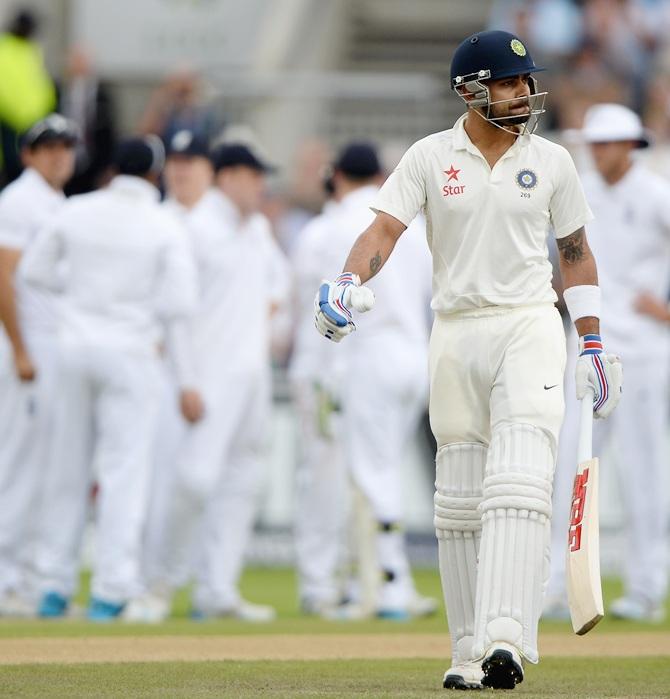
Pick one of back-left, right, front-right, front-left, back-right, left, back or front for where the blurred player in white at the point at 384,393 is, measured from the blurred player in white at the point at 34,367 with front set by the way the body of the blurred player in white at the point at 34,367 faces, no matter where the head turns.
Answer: front-left

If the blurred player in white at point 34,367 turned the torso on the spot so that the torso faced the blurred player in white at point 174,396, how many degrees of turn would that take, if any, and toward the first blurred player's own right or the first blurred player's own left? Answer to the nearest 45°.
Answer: approximately 45° to the first blurred player's own left

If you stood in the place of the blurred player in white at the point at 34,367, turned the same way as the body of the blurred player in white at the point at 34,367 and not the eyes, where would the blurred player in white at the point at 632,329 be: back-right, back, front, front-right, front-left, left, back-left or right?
front-left

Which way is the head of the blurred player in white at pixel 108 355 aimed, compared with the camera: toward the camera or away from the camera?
away from the camera

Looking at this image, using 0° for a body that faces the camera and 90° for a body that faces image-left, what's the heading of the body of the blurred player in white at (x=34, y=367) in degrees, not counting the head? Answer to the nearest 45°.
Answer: approximately 315°
